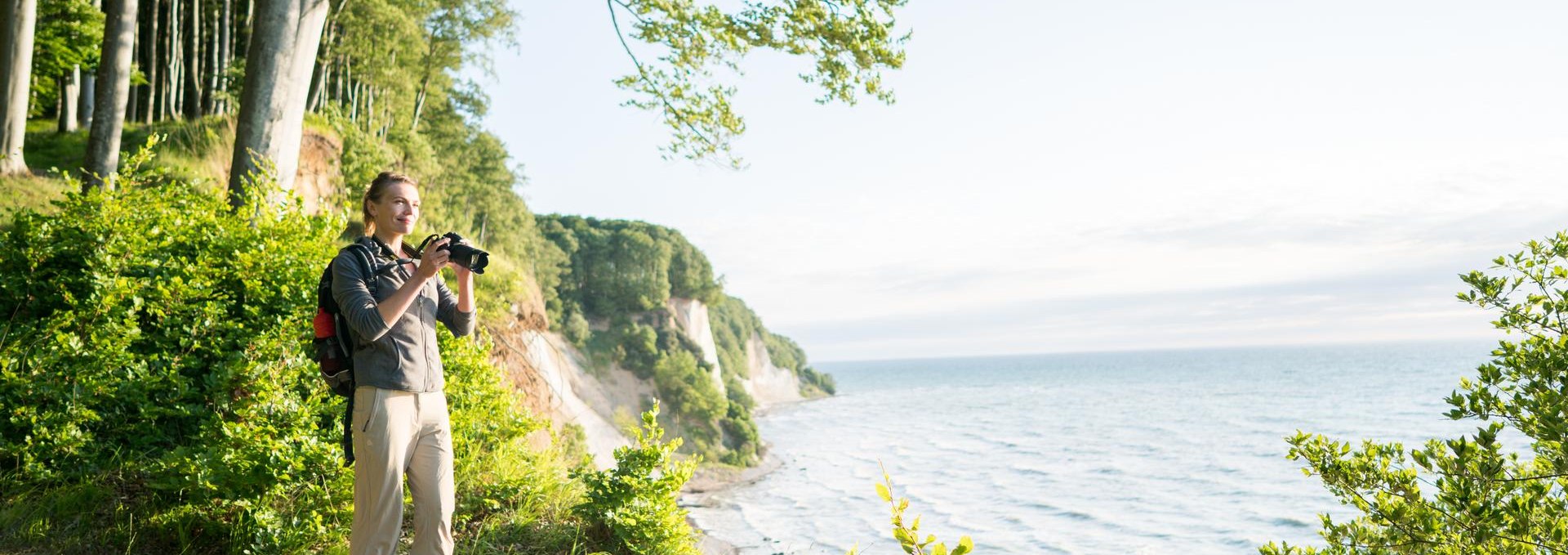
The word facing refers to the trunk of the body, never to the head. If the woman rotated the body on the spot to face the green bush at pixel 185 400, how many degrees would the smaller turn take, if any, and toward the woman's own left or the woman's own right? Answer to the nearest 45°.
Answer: approximately 180°

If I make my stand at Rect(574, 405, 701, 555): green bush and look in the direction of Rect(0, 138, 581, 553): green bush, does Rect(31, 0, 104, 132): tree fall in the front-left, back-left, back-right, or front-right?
front-right

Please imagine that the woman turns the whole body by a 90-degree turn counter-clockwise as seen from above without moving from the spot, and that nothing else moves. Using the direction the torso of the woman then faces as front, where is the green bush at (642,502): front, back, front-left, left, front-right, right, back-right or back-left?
front

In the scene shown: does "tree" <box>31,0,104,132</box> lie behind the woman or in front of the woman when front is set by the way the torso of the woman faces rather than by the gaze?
behind

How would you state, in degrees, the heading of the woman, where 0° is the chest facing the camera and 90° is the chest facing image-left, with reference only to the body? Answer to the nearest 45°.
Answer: approximately 315°
